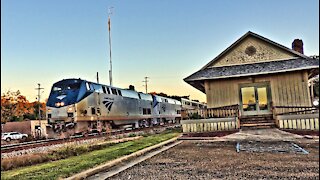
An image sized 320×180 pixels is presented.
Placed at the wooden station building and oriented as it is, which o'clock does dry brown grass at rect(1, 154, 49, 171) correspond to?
The dry brown grass is roughly at 1 o'clock from the wooden station building.

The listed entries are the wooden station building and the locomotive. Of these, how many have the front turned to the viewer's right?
0

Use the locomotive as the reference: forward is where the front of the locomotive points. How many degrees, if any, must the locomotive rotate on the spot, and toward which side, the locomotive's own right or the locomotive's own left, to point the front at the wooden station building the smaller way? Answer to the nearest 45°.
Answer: approximately 135° to the locomotive's own left

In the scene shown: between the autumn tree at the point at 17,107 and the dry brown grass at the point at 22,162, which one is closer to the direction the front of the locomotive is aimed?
the dry brown grass

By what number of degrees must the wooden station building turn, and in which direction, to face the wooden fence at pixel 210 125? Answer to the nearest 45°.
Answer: approximately 45° to its right

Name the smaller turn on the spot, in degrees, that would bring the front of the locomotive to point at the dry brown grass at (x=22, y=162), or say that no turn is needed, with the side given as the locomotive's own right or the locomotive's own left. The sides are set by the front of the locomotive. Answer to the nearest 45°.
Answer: approximately 45° to the locomotive's own left

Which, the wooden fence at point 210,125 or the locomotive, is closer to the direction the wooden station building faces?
the wooden fence

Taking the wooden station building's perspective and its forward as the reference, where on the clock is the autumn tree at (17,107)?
The autumn tree is roughly at 4 o'clock from the wooden station building.

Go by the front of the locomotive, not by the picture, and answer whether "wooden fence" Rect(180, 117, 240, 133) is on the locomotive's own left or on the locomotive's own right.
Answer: on the locomotive's own left

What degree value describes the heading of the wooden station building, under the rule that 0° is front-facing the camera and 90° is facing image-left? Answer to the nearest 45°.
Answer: approximately 0°

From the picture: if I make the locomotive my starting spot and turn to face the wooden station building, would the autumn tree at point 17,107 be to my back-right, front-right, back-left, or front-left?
back-left

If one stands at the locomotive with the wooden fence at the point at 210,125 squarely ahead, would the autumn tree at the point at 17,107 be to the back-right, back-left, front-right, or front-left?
back-left

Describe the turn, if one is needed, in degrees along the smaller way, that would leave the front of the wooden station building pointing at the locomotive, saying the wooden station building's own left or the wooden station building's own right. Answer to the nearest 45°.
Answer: approximately 90° to the wooden station building's own right
